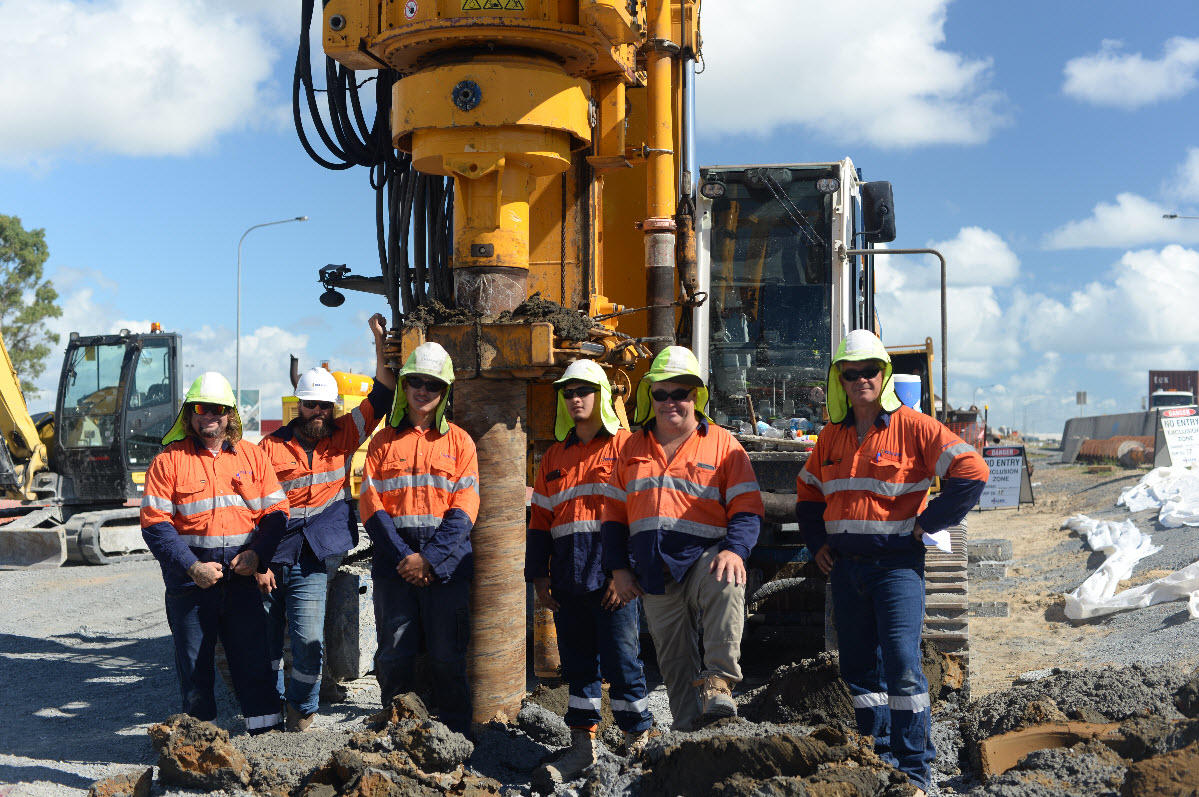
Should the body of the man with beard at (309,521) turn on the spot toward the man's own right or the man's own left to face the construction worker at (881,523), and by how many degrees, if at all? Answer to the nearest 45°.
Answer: approximately 45° to the man's own left

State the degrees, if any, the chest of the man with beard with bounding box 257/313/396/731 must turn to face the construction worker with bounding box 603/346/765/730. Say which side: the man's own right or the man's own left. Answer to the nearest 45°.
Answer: approximately 45° to the man's own left

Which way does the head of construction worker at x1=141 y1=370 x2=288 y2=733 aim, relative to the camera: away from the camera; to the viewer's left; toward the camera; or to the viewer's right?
toward the camera

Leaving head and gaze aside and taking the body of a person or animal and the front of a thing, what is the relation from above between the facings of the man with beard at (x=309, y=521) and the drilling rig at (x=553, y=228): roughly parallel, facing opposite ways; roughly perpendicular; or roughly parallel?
roughly parallel

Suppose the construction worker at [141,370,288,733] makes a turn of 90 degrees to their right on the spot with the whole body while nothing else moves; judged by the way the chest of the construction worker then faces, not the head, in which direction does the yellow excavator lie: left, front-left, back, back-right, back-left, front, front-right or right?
right

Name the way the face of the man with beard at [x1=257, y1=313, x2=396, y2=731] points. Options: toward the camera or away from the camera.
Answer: toward the camera

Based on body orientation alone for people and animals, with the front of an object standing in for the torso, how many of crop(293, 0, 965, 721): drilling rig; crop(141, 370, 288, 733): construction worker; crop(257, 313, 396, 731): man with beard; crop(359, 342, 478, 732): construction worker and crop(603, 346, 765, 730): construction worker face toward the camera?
5

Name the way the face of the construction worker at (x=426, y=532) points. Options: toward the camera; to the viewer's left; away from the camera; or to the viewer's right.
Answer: toward the camera

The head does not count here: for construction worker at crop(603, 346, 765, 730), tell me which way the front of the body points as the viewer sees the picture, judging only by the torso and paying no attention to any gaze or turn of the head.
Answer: toward the camera

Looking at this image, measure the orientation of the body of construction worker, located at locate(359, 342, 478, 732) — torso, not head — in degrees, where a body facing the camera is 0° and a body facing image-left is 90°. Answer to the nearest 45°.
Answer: approximately 0°

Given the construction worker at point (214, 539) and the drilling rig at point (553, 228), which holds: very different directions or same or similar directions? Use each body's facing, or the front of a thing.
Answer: same or similar directions

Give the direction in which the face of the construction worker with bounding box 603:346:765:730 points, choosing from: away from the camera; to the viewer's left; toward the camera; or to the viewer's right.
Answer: toward the camera

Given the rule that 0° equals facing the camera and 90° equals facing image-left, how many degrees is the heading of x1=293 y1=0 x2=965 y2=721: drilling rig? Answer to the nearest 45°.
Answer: approximately 0°

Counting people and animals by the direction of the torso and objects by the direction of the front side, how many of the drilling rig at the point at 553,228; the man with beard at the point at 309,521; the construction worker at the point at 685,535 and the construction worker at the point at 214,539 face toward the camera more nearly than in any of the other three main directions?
4

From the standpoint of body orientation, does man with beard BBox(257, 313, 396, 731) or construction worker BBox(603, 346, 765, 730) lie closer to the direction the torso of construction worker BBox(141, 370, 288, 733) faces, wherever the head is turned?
the construction worker

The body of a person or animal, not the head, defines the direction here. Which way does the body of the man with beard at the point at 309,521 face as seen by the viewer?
toward the camera
